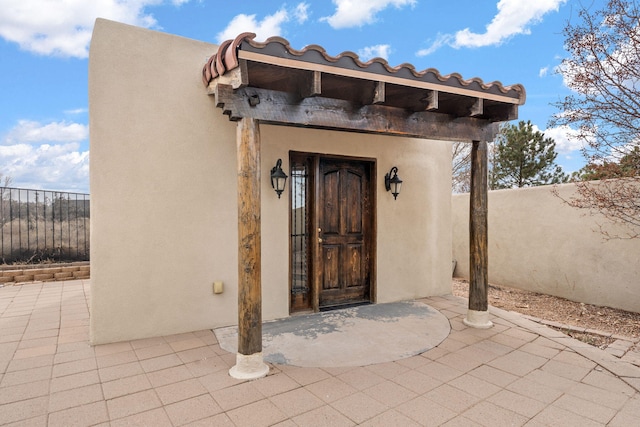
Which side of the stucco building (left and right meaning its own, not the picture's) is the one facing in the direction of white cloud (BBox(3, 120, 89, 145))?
back

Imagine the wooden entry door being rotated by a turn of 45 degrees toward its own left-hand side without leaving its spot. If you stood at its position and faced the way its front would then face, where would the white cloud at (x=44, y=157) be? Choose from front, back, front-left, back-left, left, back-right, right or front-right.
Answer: back-left

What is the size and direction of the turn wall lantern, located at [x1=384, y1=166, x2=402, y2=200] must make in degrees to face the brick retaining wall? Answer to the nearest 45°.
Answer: approximately 135° to its right

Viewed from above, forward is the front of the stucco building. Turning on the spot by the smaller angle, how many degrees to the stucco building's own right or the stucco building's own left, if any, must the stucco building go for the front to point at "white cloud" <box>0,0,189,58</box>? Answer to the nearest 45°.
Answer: approximately 180°

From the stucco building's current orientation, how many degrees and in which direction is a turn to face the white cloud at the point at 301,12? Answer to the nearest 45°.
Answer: approximately 135° to its left

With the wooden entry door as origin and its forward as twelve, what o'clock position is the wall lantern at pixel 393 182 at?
The wall lantern is roughly at 10 o'clock from the wooden entry door.
